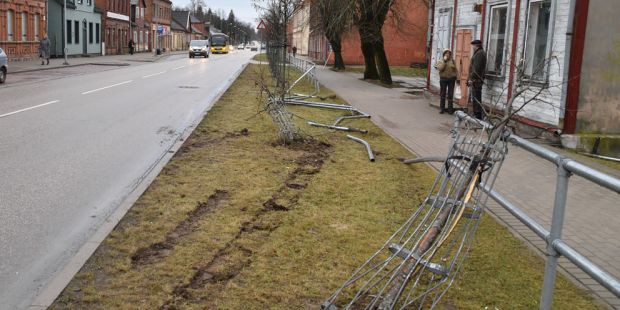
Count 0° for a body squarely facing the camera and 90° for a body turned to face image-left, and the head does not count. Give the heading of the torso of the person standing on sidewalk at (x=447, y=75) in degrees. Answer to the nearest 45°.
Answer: approximately 0°

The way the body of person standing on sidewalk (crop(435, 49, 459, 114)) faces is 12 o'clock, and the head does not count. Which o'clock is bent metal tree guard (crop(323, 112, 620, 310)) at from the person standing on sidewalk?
The bent metal tree guard is roughly at 12 o'clock from the person standing on sidewalk.

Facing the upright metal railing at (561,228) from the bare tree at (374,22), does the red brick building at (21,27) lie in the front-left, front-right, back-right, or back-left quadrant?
back-right

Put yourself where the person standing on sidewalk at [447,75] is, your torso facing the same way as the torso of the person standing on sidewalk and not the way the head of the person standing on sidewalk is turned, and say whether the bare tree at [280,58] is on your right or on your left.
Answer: on your right

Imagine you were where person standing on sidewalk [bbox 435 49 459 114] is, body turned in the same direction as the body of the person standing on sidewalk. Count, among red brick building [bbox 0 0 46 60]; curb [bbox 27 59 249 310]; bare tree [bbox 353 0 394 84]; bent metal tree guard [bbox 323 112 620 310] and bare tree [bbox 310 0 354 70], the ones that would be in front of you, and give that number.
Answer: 2

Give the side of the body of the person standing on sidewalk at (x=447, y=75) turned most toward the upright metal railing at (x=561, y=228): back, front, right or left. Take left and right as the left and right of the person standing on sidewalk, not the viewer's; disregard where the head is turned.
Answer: front

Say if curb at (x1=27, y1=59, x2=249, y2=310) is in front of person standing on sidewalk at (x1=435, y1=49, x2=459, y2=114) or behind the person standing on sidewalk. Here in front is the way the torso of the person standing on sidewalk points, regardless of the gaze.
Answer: in front

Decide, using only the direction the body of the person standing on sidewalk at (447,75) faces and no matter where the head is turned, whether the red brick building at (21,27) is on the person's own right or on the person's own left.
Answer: on the person's own right

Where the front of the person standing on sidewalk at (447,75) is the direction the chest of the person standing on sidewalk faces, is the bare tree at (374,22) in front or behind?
behind

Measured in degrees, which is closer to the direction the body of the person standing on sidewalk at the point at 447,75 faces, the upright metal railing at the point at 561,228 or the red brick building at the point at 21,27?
the upright metal railing

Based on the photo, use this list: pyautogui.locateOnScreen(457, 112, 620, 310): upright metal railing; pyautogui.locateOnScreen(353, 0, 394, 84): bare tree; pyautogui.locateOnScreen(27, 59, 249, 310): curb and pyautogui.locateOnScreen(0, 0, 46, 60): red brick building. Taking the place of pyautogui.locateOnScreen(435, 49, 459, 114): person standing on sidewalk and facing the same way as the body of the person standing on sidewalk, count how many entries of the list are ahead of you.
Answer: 2

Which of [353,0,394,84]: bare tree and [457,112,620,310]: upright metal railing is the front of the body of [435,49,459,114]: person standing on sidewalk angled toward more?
the upright metal railing
